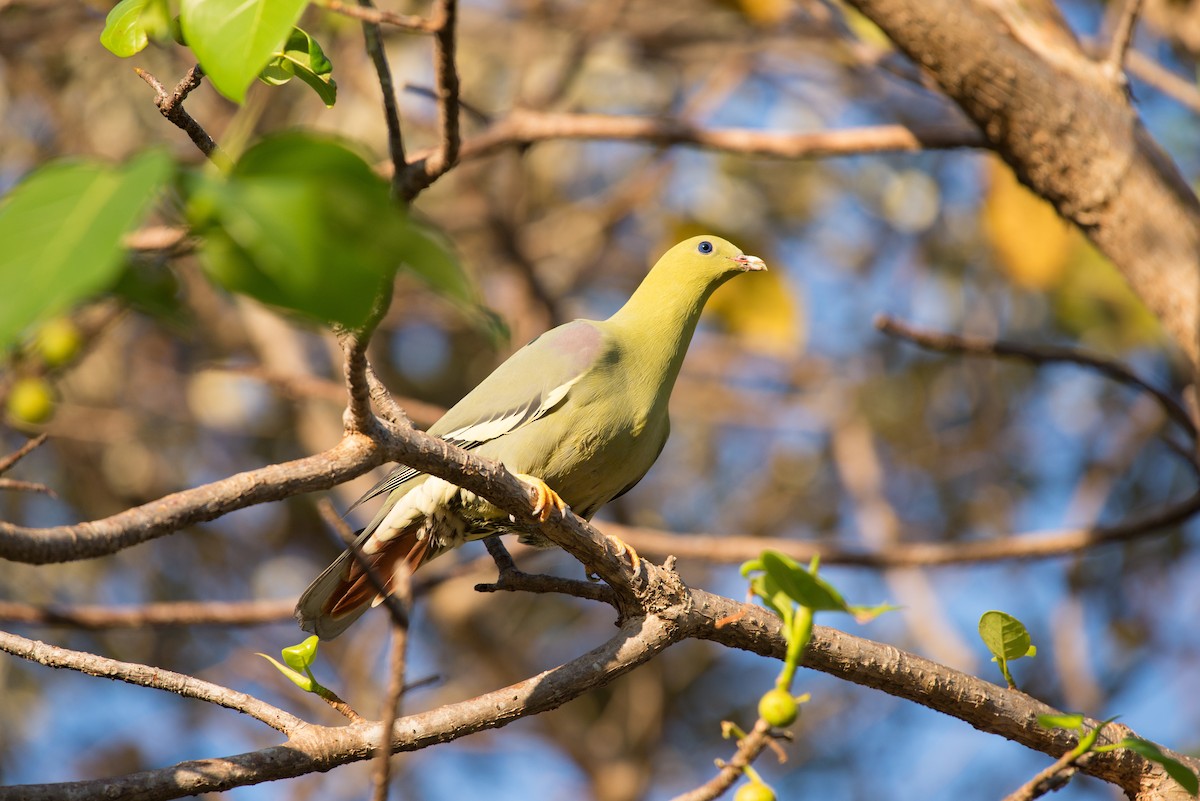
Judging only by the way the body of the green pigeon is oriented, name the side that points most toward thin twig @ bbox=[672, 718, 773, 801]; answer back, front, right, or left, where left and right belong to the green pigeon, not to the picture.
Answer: front

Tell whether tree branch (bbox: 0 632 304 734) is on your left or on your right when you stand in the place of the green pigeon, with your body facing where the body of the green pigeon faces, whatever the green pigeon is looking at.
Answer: on your right

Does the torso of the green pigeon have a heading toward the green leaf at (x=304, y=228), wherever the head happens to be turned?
no

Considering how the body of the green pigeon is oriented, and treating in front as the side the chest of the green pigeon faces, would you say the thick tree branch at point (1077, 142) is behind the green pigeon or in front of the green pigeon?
in front

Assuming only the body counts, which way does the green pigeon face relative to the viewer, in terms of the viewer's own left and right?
facing to the right of the viewer

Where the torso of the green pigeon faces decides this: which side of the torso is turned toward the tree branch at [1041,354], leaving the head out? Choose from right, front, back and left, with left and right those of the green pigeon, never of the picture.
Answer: front

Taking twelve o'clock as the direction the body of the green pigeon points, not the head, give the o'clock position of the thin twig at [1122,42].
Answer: The thin twig is roughly at 11 o'clock from the green pigeon.

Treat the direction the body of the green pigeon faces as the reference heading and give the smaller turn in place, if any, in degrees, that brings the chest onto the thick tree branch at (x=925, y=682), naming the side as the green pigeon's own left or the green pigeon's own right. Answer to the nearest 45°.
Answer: approximately 45° to the green pigeon's own right
